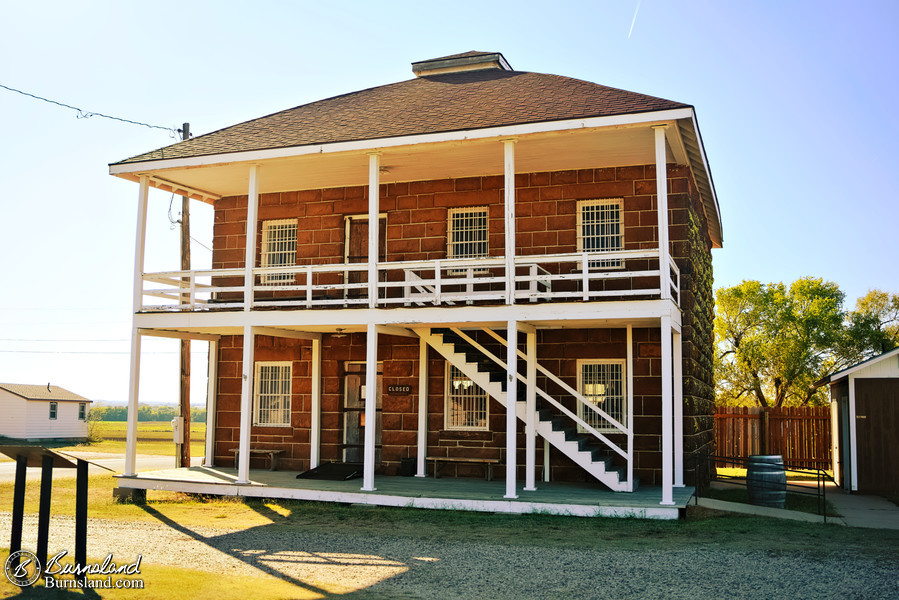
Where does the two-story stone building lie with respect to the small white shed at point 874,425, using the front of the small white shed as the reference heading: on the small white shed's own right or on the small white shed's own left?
on the small white shed's own right

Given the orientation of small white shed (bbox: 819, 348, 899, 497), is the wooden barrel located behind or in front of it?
in front

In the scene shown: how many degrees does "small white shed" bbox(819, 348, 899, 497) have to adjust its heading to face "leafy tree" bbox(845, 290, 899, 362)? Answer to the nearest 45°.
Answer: approximately 180°

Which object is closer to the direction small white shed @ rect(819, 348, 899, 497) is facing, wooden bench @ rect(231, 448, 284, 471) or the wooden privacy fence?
the wooden bench

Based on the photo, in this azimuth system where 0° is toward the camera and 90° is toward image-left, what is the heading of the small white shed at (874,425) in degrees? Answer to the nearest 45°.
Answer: approximately 0°

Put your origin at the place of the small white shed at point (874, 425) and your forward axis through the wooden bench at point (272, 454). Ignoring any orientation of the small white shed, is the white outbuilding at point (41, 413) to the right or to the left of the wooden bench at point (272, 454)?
right

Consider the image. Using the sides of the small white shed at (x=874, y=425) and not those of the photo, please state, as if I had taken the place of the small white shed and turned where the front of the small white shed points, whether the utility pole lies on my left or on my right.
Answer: on my right

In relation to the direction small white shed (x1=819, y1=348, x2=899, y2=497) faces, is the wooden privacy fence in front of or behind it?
behind

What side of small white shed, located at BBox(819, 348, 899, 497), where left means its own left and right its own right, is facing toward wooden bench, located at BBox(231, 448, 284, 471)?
right

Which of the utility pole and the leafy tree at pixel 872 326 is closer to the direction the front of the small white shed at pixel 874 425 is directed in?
the utility pole

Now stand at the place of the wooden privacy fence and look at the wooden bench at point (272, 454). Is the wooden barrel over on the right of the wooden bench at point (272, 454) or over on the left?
left
